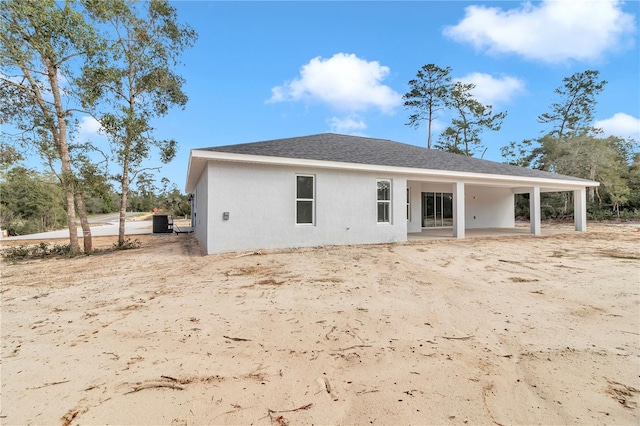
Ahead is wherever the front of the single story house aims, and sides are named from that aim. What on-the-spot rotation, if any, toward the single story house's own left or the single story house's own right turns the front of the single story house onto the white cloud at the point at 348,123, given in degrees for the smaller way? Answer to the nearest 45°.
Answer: approximately 45° to the single story house's own right

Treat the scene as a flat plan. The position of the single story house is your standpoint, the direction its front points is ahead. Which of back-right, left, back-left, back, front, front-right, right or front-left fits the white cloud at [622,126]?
right

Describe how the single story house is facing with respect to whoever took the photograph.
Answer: facing away from the viewer and to the left of the viewer
